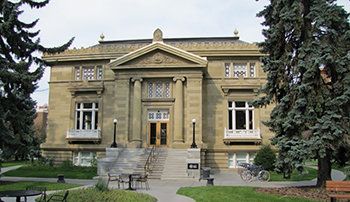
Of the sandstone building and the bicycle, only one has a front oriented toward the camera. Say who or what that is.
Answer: the sandstone building

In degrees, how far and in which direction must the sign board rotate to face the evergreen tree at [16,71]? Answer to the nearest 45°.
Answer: approximately 45° to its right

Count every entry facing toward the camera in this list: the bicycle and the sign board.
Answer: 1

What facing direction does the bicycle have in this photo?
to the viewer's left

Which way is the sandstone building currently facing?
toward the camera

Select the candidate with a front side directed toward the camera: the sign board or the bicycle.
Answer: the sign board

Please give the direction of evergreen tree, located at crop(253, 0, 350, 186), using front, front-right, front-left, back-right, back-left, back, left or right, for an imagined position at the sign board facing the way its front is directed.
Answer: front-left

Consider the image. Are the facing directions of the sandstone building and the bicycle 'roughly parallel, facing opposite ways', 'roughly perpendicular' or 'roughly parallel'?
roughly perpendicular

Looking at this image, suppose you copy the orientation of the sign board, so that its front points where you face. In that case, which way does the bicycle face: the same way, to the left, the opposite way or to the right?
to the right

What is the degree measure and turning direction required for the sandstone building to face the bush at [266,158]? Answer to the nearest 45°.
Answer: approximately 45° to its left

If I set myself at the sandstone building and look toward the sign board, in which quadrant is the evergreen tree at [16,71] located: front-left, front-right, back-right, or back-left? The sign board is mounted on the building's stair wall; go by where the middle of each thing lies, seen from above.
front-right

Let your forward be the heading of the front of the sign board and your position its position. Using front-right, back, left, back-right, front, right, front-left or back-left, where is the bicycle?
left

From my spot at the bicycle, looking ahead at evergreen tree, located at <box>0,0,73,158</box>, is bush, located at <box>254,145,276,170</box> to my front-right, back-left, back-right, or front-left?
back-right

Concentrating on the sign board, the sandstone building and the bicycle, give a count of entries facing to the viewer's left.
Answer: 1
